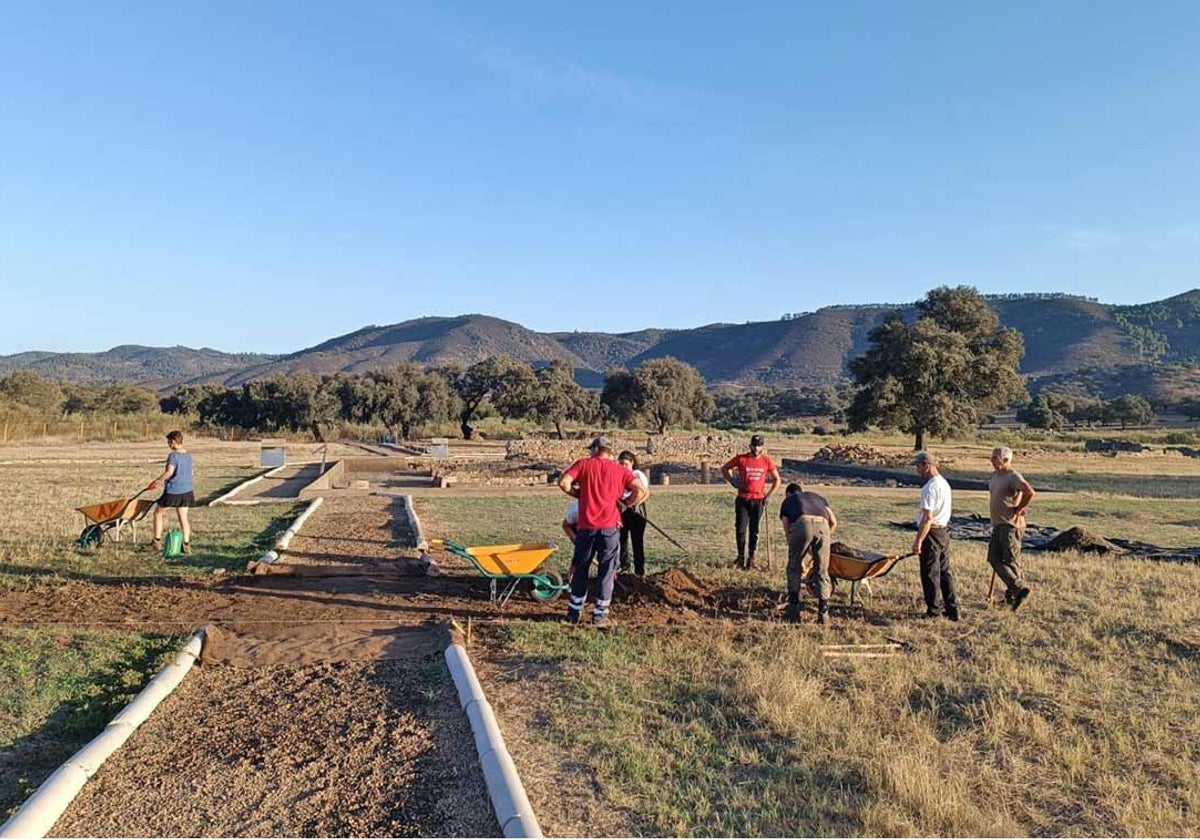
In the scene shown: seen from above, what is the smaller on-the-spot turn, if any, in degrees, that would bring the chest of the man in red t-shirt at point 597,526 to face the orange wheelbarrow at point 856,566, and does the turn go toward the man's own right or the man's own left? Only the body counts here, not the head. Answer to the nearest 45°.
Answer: approximately 90° to the man's own right

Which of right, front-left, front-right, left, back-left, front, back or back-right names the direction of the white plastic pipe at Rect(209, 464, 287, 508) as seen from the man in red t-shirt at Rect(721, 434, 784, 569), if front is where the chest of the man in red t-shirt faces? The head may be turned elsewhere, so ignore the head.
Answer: back-right

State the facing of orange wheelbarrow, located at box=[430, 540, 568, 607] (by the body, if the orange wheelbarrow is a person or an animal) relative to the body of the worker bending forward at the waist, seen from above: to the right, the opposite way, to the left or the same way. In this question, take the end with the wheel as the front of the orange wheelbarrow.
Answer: to the right

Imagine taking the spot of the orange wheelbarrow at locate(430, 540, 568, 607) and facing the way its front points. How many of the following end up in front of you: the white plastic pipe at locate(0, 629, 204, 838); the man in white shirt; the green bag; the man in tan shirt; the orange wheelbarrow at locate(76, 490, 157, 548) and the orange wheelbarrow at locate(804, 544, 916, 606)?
3

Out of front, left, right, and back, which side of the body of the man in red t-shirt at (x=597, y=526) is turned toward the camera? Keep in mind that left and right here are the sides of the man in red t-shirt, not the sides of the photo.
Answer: back

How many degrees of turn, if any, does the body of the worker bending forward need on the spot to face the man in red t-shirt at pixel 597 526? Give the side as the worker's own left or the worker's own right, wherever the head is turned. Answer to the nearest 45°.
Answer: approximately 135° to the worker's own left

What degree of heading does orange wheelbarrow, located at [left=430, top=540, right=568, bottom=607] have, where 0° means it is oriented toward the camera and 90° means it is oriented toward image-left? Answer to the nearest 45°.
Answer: approximately 270°

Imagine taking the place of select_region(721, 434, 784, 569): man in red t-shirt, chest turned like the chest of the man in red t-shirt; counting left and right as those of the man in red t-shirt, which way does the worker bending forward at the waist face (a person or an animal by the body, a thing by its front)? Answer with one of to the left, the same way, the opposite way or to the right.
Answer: the opposite way

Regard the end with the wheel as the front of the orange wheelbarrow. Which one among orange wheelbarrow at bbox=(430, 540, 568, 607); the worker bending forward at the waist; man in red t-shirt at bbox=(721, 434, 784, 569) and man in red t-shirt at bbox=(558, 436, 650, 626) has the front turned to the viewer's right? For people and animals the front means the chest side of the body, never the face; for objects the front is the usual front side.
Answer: the orange wheelbarrow

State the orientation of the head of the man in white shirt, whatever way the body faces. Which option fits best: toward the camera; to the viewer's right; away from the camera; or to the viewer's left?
to the viewer's left
